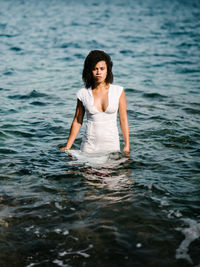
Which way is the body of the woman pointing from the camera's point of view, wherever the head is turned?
toward the camera
